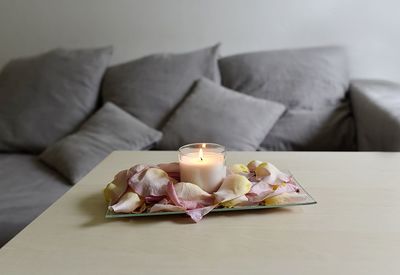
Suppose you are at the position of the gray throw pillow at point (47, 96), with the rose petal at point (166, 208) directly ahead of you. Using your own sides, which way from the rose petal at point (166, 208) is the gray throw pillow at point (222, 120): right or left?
left

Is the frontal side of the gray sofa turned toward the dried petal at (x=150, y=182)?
yes

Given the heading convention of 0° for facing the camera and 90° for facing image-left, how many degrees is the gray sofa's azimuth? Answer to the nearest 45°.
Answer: approximately 0°

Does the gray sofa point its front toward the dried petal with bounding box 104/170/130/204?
yes

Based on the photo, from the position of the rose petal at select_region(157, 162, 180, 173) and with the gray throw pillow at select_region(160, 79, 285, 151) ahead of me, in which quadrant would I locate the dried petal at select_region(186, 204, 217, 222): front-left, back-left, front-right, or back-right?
back-right

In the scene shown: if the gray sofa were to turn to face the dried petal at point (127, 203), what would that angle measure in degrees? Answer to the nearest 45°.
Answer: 0° — it already faces it
